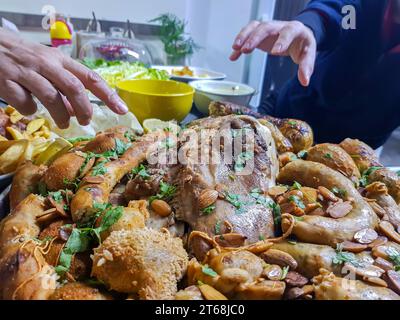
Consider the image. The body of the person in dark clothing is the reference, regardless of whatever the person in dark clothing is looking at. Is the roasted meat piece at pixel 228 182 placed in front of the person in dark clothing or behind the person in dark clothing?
in front

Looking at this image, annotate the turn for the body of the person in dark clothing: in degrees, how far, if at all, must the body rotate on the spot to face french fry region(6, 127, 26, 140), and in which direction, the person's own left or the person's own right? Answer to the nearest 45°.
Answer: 0° — they already face it

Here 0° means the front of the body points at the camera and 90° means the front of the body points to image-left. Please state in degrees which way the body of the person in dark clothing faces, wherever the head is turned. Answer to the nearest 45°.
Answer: approximately 45°

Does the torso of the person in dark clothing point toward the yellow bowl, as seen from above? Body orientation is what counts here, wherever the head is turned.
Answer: yes

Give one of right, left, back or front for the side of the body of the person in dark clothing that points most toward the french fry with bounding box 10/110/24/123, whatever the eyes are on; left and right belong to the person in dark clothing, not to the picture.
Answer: front

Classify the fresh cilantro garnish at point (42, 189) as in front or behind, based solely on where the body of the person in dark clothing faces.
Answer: in front

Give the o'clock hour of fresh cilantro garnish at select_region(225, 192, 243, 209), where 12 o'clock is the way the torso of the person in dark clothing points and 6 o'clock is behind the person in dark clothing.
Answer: The fresh cilantro garnish is roughly at 11 o'clock from the person in dark clothing.

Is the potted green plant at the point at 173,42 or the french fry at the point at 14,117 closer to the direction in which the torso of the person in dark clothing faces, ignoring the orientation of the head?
the french fry

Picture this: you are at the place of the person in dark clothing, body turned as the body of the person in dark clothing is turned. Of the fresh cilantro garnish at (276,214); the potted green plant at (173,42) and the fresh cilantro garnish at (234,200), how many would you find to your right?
1

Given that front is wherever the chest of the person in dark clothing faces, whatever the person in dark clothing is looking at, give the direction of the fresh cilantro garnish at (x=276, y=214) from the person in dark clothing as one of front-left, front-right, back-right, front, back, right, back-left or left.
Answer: front-left
